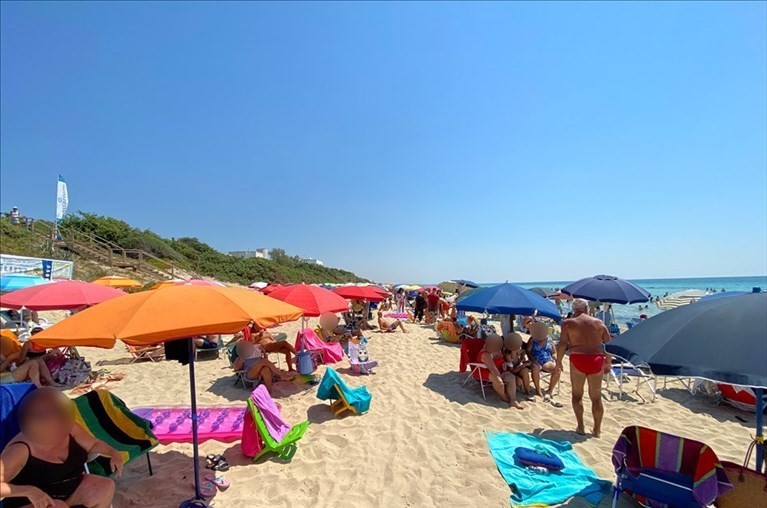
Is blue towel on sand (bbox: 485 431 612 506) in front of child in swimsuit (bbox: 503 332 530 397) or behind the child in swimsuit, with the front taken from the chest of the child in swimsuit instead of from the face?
in front

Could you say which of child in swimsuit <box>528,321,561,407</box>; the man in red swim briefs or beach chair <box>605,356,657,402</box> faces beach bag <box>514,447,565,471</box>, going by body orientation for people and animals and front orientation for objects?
the child in swimsuit

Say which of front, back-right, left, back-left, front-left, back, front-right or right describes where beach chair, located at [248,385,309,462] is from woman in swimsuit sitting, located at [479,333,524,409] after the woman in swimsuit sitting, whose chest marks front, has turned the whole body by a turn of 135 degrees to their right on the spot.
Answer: front-left

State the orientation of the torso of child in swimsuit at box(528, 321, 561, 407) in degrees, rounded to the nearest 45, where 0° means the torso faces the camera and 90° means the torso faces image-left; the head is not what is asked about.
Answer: approximately 0°

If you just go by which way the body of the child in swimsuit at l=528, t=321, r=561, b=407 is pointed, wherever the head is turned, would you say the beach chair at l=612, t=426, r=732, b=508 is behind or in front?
in front

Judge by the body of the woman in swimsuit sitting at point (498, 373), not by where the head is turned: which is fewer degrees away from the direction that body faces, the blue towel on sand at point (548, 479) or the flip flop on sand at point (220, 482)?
the blue towel on sand
